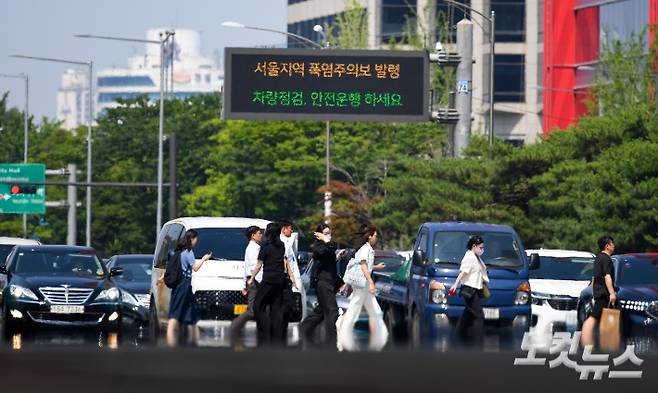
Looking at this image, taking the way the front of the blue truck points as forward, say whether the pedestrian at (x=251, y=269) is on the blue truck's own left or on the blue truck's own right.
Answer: on the blue truck's own right

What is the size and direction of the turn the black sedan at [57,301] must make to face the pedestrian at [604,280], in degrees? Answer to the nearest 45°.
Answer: approximately 45° to its left

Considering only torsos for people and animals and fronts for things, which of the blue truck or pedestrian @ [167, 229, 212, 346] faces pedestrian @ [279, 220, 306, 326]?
pedestrian @ [167, 229, 212, 346]

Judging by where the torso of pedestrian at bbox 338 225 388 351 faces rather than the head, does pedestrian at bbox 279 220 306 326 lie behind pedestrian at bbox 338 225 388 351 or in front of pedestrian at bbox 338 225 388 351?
behind

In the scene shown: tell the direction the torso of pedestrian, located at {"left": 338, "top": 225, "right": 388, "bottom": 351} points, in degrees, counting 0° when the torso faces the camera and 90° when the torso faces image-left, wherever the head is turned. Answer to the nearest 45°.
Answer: approximately 270°
